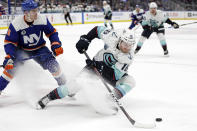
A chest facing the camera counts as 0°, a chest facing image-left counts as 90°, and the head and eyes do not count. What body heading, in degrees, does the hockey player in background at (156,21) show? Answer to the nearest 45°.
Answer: approximately 0°

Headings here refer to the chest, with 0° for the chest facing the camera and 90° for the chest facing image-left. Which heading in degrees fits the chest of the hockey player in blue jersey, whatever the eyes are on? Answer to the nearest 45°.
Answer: approximately 0°

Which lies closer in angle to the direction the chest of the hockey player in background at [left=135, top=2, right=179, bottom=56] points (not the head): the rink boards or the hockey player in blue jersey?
the hockey player in blue jersey

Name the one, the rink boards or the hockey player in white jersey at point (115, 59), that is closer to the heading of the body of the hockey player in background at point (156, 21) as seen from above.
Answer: the hockey player in white jersey

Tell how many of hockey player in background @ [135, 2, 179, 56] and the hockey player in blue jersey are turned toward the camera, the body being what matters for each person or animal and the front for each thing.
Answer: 2

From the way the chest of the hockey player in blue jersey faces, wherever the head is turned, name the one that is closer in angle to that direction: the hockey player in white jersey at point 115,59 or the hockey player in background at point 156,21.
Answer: the hockey player in white jersey

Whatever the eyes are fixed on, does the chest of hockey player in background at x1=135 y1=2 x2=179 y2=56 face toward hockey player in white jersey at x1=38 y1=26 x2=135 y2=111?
yes

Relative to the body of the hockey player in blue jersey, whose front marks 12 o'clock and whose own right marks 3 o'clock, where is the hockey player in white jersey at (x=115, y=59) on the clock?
The hockey player in white jersey is roughly at 10 o'clock from the hockey player in blue jersey.
